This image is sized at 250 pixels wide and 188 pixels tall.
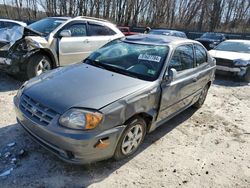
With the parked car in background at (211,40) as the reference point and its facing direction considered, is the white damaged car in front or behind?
in front

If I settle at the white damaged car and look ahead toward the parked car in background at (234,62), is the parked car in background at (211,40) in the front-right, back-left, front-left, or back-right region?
front-left

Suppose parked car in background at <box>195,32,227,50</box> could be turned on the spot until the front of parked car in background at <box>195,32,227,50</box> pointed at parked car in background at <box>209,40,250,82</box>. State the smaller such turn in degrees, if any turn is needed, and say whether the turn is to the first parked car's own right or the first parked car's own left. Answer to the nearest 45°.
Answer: approximately 45° to the first parked car's own left

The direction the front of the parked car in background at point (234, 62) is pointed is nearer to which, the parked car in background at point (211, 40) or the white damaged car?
the white damaged car

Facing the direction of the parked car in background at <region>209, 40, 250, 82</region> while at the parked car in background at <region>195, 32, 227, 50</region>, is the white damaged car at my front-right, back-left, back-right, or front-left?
front-right

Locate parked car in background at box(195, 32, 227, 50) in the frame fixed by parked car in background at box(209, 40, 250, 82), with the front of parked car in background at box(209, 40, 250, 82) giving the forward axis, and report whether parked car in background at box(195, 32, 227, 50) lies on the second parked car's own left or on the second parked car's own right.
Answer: on the second parked car's own right

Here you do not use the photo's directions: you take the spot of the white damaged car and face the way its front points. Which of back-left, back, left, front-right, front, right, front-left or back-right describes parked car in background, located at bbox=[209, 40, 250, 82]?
back-left

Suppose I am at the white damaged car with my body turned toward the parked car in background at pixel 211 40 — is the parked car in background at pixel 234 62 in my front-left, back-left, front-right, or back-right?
front-right

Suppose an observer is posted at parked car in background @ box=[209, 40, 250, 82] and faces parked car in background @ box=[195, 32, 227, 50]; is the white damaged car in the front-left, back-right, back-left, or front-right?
back-left

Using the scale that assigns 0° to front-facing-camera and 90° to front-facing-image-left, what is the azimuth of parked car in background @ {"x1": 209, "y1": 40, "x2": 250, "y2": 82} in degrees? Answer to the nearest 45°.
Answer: approximately 45°

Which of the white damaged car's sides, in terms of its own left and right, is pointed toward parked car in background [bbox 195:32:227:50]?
back

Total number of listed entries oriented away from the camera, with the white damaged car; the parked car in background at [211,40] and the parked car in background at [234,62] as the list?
0

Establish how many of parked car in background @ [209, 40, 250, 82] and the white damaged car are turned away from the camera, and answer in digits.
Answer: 0

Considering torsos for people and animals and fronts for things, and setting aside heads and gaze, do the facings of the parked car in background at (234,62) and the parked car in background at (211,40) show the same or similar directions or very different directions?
same or similar directions
